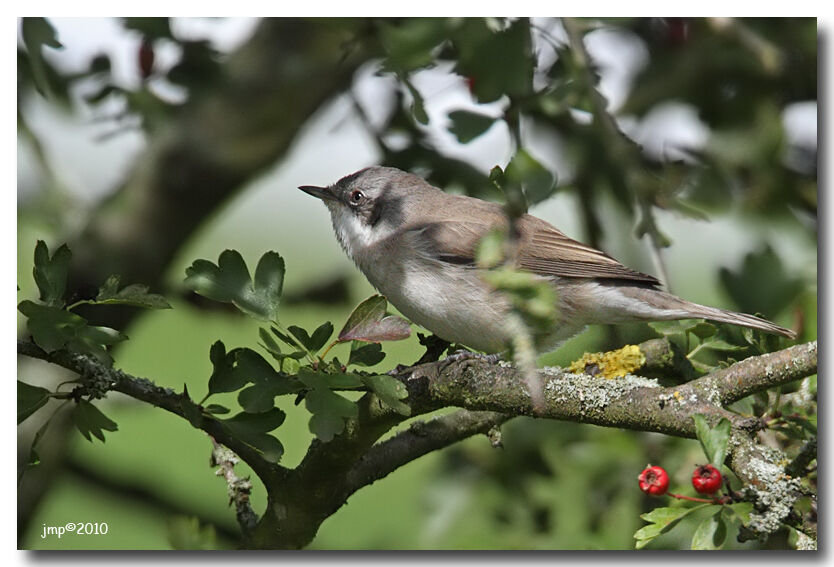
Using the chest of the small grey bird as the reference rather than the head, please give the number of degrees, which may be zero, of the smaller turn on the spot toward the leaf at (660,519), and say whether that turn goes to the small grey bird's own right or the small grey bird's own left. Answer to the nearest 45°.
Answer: approximately 135° to the small grey bird's own left

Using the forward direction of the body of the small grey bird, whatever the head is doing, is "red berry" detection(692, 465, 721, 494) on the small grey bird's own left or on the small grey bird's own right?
on the small grey bird's own left

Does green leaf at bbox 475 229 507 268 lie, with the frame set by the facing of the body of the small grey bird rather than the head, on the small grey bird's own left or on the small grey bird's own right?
on the small grey bird's own left

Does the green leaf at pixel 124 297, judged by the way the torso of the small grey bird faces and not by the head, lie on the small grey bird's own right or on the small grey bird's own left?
on the small grey bird's own left

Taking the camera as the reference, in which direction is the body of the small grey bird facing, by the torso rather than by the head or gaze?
to the viewer's left

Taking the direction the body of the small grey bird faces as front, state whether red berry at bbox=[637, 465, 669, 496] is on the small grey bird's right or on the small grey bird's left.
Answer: on the small grey bird's left
